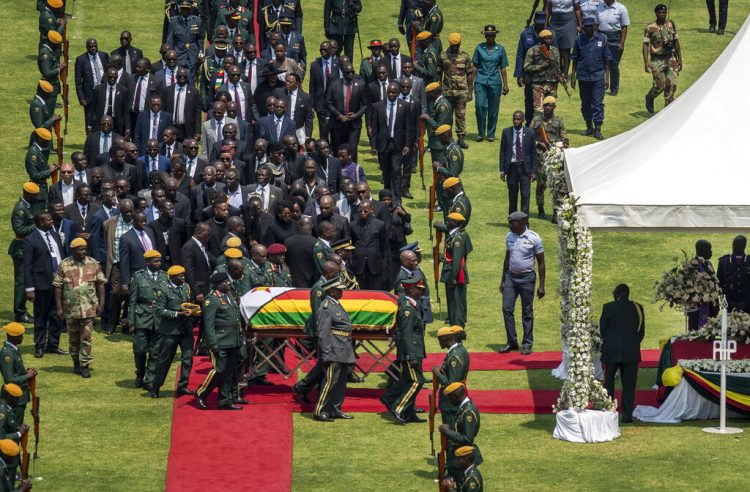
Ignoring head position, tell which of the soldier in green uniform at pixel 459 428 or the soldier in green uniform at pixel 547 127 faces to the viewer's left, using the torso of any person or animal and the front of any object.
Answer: the soldier in green uniform at pixel 459 428

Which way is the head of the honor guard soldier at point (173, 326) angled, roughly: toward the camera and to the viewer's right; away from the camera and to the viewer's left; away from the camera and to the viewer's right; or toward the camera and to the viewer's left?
toward the camera and to the viewer's right

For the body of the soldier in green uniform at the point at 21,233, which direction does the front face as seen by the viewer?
to the viewer's right

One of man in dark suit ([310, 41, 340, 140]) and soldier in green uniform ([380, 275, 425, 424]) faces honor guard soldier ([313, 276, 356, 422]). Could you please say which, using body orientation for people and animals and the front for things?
the man in dark suit

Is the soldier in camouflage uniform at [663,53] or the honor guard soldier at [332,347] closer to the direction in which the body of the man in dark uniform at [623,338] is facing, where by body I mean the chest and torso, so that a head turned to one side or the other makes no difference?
the soldier in camouflage uniform

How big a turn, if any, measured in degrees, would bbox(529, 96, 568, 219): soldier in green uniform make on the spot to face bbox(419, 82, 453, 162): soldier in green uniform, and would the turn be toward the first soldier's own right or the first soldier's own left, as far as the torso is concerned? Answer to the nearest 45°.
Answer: approximately 90° to the first soldier's own right

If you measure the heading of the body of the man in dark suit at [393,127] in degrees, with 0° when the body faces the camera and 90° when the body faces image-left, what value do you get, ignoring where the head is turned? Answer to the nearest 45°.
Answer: approximately 0°

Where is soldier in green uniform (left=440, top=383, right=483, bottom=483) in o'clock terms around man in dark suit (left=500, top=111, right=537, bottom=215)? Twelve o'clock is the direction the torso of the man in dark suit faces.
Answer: The soldier in green uniform is roughly at 12 o'clock from the man in dark suit.

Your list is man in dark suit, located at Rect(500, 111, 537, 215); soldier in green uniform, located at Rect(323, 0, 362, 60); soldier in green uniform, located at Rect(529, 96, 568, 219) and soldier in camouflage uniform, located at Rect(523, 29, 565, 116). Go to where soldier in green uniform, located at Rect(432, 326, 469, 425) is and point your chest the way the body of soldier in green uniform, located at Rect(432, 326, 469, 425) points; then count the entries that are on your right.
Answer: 4

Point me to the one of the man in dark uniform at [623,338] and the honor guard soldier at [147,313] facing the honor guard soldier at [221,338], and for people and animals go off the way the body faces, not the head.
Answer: the honor guard soldier at [147,313]

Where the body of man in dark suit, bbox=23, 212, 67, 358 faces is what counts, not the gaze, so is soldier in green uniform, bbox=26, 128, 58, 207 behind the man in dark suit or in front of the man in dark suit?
behind

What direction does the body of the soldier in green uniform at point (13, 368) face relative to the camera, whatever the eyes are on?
to the viewer's right
